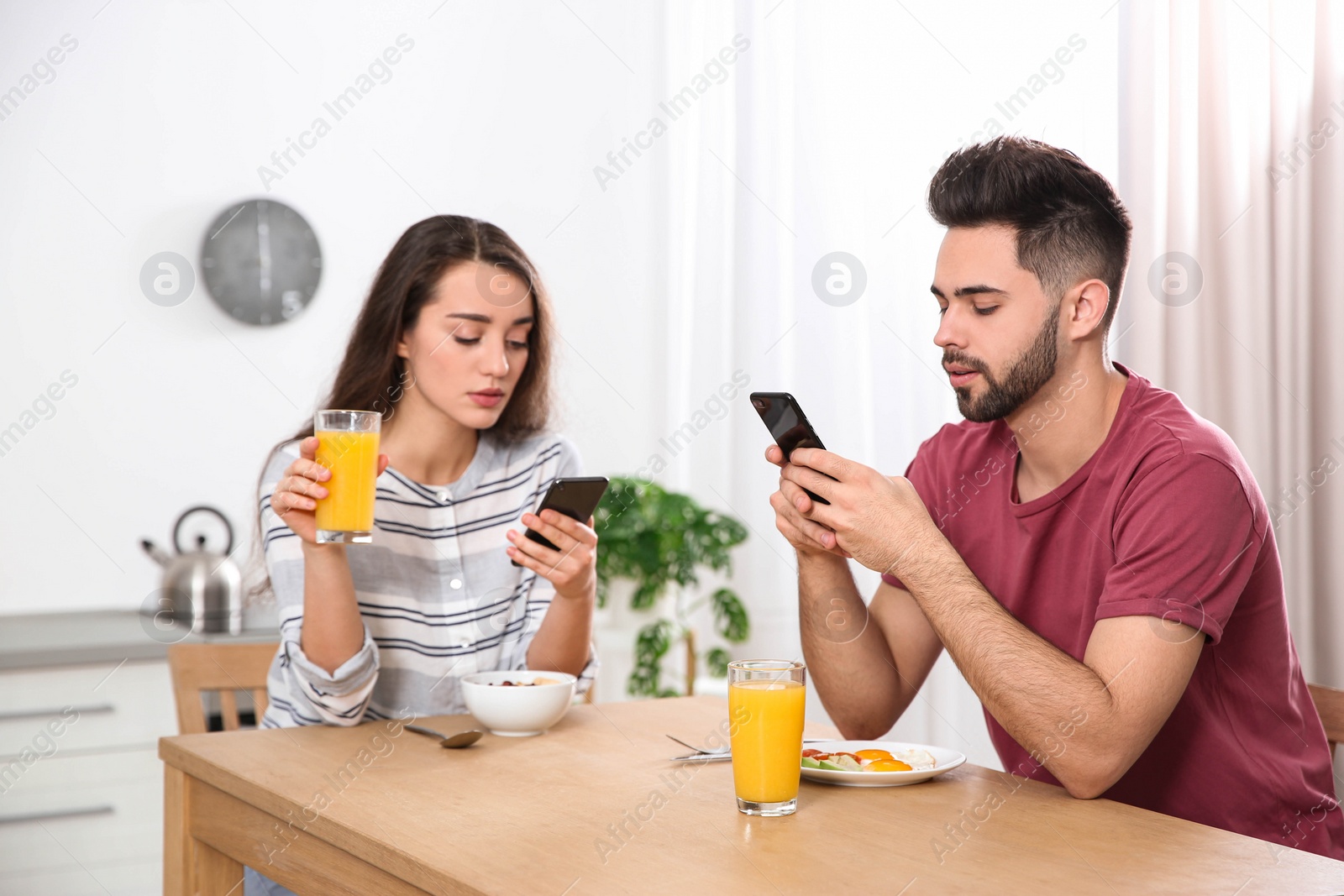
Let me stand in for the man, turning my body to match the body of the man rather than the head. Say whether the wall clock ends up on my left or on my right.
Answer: on my right

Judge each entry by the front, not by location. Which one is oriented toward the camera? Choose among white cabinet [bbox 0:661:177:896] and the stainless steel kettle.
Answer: the white cabinet

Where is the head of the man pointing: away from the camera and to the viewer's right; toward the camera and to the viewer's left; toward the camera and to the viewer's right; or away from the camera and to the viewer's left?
toward the camera and to the viewer's left

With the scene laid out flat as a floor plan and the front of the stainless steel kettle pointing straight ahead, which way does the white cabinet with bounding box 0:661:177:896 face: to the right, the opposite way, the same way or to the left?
to the left

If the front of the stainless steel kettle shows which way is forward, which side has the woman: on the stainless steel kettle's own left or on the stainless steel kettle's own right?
on the stainless steel kettle's own left

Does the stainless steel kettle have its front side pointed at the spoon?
no

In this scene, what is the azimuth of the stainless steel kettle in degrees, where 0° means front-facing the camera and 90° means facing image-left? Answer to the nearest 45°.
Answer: approximately 90°

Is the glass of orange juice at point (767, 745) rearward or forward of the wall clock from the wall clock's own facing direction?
forward

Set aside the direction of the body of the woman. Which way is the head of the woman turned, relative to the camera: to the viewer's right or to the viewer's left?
to the viewer's right

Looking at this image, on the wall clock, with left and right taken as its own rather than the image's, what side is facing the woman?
front

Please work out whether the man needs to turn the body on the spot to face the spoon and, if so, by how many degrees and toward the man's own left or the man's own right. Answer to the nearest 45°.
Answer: approximately 45° to the man's own right

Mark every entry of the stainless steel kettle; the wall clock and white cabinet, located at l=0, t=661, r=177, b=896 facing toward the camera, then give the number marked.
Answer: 2

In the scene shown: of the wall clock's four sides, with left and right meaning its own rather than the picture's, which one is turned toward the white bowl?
front

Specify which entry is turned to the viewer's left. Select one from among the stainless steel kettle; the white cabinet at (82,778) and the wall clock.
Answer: the stainless steel kettle

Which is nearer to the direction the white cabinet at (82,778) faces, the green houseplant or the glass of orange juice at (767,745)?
the glass of orange juice

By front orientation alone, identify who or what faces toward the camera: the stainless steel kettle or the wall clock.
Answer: the wall clock

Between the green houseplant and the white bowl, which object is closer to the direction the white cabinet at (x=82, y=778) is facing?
the white bowl

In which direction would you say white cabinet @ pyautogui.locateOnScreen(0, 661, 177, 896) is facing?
toward the camera

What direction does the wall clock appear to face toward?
toward the camera

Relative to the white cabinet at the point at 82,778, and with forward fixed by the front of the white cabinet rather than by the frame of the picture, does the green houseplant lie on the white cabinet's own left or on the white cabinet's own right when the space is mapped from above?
on the white cabinet's own left
